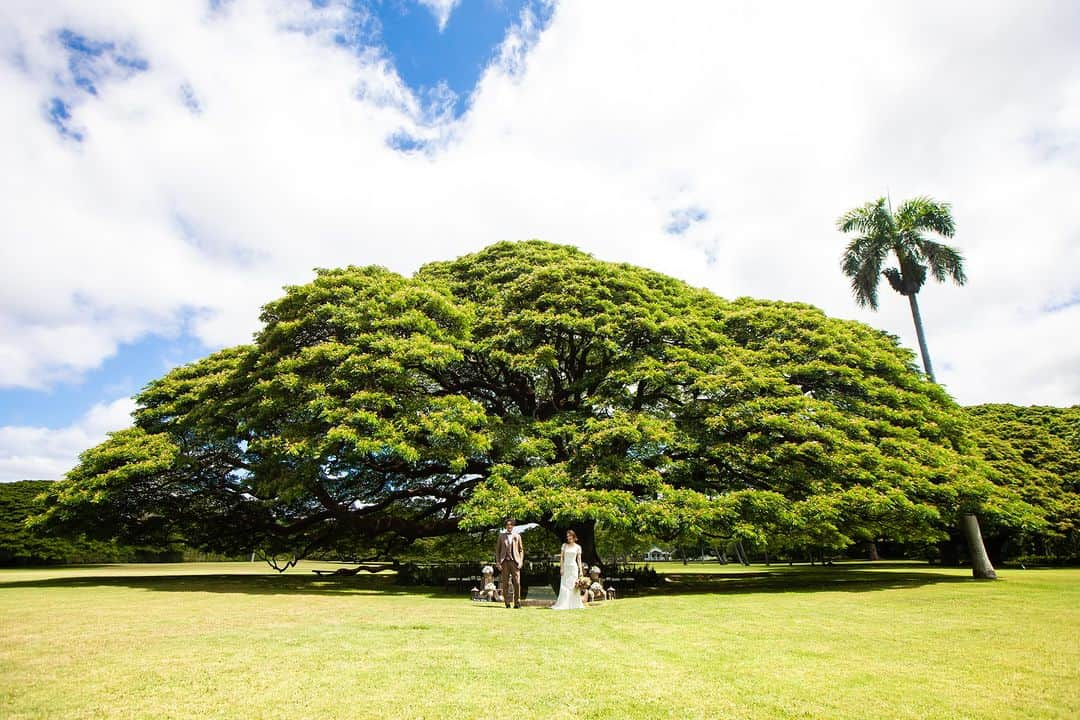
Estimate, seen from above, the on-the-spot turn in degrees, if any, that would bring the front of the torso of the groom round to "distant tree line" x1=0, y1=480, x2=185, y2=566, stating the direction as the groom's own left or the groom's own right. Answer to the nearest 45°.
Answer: approximately 135° to the groom's own right

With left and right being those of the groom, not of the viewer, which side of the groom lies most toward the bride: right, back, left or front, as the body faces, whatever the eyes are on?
left

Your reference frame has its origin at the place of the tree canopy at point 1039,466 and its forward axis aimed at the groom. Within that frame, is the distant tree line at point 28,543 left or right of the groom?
right

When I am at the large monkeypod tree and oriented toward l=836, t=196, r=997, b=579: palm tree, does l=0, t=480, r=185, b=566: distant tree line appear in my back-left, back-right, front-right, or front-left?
back-left

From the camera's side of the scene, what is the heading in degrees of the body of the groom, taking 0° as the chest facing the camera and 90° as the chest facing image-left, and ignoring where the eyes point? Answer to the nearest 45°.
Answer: approximately 0°

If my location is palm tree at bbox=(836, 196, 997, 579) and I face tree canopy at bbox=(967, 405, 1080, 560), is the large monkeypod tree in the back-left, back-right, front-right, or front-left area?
back-left

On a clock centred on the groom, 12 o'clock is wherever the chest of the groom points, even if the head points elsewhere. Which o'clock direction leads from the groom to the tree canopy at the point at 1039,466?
The tree canopy is roughly at 8 o'clock from the groom.
